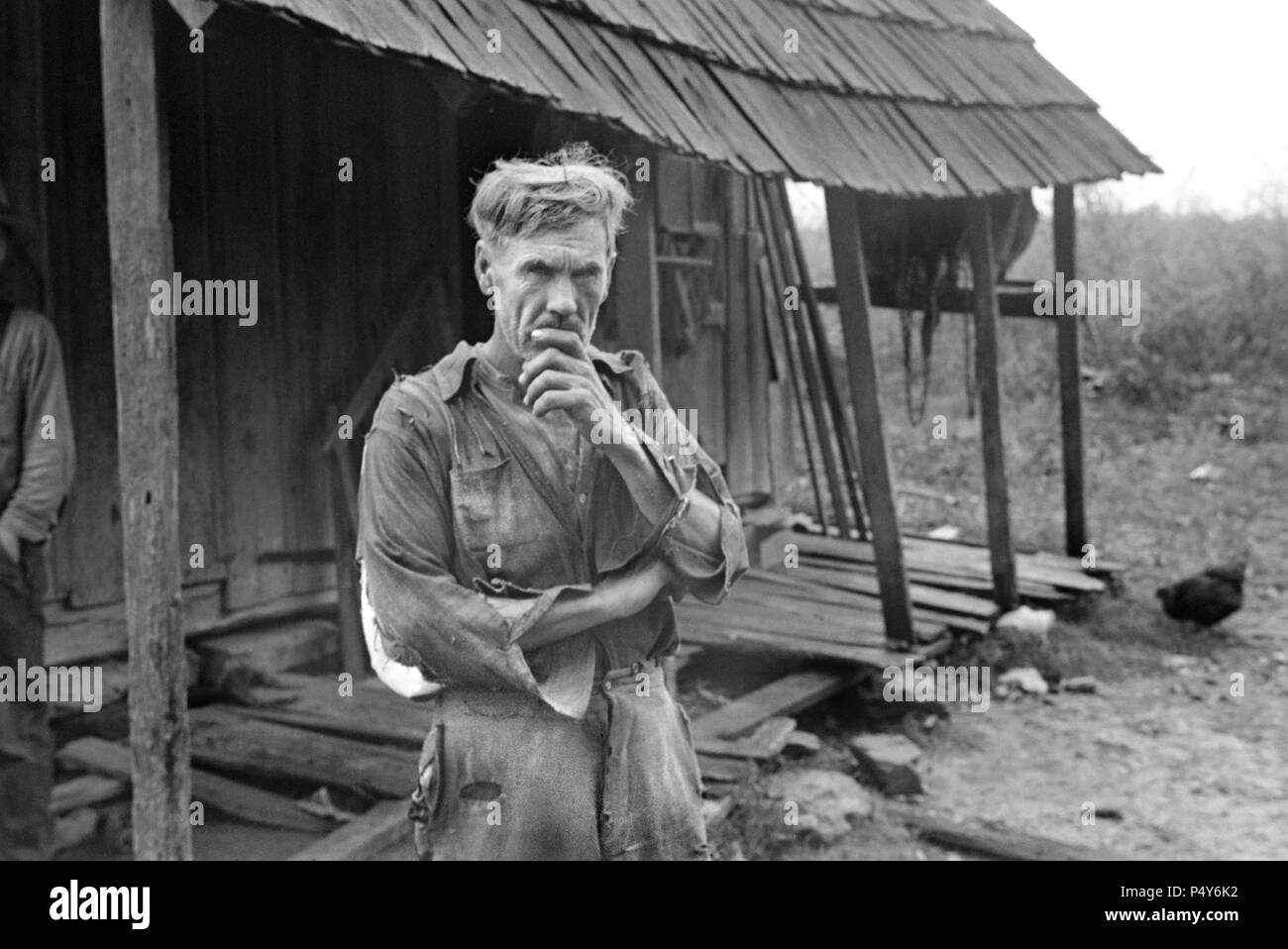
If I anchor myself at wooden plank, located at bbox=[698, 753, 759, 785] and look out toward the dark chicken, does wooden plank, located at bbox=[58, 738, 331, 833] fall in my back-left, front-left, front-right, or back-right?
back-left

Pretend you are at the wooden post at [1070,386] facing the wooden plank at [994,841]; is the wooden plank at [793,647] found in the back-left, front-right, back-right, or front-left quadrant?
front-right
